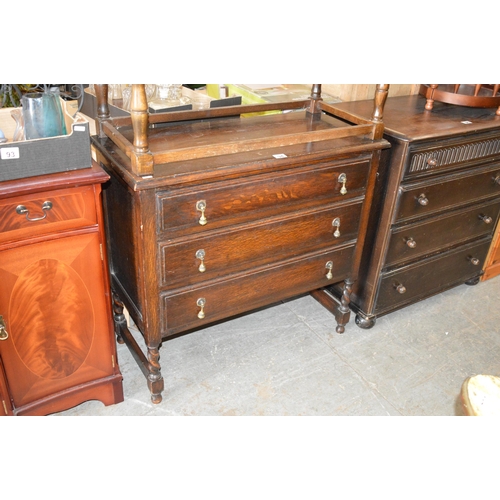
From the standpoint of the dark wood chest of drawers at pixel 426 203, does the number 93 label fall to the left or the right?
on its right

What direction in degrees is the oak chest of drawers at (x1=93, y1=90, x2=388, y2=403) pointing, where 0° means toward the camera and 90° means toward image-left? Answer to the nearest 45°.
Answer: approximately 315°

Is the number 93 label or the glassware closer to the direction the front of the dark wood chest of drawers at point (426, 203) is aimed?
the number 93 label

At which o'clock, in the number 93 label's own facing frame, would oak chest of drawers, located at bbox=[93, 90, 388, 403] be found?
The oak chest of drawers is roughly at 9 o'clock from the number 93 label.

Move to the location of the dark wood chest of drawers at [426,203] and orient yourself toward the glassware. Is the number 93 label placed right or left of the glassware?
left

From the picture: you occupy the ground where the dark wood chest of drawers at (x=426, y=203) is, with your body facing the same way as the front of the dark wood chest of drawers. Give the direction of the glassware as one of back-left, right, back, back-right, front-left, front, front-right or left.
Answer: back-right

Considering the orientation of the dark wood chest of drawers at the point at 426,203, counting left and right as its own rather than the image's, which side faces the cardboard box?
right
